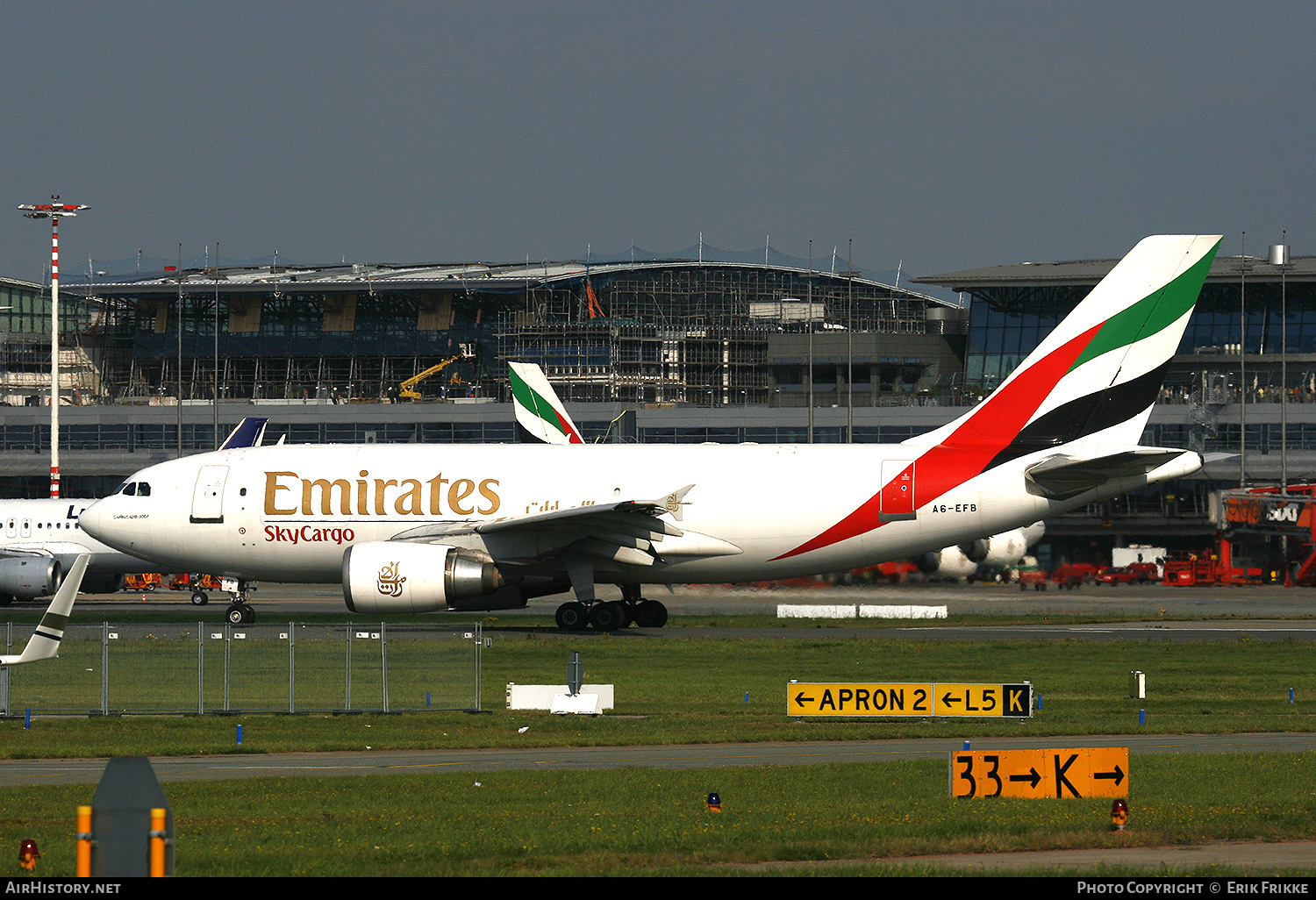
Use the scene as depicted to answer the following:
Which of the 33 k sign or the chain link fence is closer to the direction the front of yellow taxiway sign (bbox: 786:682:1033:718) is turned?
the 33 k sign

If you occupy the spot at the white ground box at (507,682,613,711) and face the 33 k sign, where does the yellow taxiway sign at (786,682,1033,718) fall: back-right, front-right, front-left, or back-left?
front-left

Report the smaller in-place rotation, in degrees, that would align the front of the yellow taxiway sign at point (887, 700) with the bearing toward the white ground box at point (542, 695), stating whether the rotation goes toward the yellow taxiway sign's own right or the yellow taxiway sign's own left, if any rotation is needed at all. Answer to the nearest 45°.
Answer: approximately 90° to the yellow taxiway sign's own right

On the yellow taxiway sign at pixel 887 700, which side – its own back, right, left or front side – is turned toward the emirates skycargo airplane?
back

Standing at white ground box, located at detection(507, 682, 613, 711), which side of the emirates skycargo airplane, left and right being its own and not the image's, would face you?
left

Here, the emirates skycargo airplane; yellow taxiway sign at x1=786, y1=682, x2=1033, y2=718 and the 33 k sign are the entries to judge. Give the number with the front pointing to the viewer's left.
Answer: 1

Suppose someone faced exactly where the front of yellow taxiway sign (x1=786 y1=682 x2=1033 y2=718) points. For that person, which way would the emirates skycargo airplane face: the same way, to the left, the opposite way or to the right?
to the right

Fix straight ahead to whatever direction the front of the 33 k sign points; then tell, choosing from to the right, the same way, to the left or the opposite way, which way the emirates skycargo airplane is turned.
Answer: to the right

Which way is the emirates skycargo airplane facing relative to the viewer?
to the viewer's left

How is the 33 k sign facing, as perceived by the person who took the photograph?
facing the viewer

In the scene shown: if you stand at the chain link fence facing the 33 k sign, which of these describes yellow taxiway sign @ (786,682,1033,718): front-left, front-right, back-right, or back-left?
front-left

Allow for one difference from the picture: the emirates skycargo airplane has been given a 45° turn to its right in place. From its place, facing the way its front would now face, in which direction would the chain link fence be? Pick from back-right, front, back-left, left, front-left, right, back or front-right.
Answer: left

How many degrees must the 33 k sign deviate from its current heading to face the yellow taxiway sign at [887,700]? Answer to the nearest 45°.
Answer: approximately 180°

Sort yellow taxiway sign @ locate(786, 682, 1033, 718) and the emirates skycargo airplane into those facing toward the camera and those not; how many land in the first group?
1
